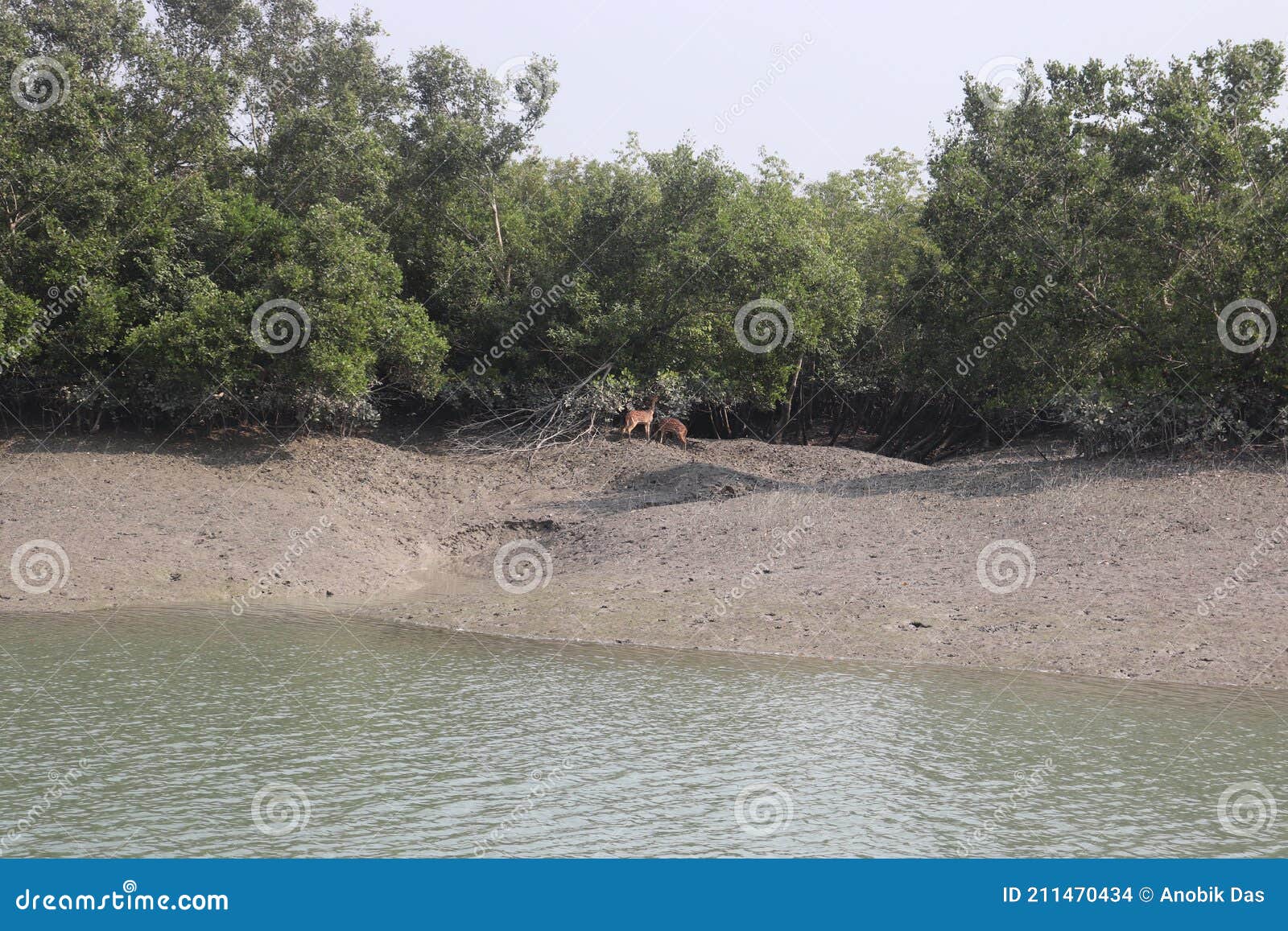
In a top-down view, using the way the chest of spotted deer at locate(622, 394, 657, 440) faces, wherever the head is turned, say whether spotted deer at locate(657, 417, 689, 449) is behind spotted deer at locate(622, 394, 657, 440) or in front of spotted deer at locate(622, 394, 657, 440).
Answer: in front

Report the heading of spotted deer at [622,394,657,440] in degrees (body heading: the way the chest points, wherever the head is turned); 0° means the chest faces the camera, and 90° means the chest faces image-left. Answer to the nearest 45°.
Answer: approximately 270°

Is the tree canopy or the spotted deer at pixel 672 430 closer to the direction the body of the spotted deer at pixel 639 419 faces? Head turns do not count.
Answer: the spotted deer
